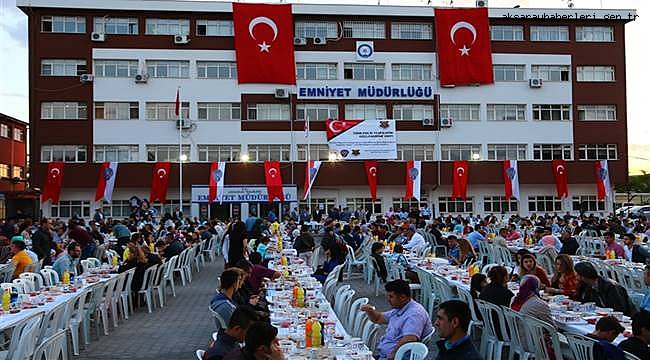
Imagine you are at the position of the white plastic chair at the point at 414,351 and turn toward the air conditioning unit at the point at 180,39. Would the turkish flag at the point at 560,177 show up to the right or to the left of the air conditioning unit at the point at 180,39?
right

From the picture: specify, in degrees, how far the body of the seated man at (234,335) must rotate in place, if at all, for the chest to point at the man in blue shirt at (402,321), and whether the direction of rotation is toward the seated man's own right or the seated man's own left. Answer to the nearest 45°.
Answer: approximately 45° to the seated man's own left

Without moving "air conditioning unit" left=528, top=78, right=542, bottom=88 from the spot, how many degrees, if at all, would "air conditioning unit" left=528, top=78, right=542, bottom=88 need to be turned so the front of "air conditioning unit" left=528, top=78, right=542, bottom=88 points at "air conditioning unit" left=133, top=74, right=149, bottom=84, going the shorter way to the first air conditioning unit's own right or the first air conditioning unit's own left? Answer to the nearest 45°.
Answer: approximately 45° to the first air conditioning unit's own right

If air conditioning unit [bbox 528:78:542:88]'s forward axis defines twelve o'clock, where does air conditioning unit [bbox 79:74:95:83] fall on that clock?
air conditioning unit [bbox 79:74:95:83] is roughly at 2 o'clock from air conditioning unit [bbox 528:78:542:88].

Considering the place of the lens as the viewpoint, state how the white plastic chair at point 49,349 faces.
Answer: facing away from the viewer and to the left of the viewer

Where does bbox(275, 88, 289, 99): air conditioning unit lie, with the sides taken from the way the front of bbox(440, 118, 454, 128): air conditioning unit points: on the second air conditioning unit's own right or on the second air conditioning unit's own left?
on the second air conditioning unit's own right

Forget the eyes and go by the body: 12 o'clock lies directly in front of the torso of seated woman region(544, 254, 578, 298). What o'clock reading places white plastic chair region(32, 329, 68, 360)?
The white plastic chair is roughly at 12 o'clock from the seated woman.

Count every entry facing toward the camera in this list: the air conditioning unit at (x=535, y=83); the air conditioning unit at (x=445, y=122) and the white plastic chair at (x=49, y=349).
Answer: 2

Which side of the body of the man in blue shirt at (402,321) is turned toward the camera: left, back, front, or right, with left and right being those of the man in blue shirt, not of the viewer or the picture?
left
